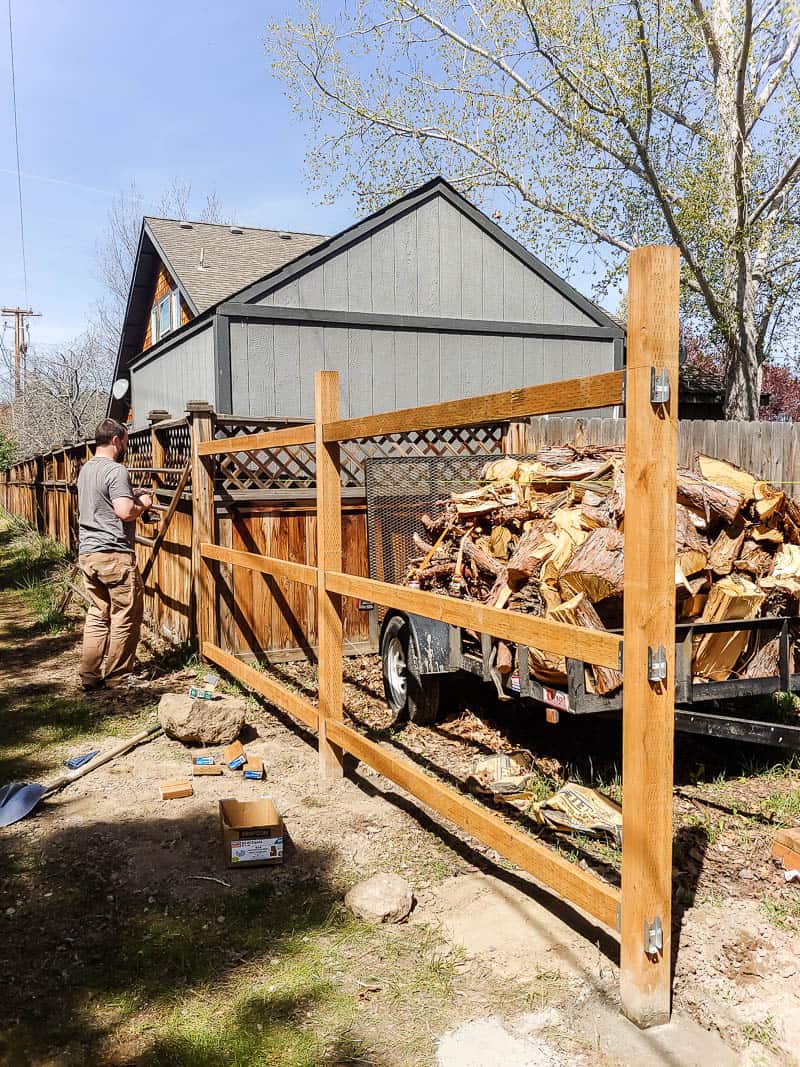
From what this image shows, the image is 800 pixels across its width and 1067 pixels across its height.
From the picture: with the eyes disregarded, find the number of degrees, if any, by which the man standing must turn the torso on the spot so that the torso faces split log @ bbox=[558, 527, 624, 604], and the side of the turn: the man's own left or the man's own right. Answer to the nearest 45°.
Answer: approximately 90° to the man's own right

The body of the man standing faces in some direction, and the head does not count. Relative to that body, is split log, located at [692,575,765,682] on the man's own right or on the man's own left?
on the man's own right

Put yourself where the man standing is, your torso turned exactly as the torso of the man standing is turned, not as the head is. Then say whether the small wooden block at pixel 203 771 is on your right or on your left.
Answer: on your right

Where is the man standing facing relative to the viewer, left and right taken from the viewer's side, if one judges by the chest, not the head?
facing away from the viewer and to the right of the viewer

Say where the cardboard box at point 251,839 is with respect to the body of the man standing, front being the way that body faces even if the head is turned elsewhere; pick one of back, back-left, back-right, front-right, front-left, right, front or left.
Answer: back-right

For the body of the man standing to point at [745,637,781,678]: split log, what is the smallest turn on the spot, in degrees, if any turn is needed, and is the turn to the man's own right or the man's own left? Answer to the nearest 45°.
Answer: approximately 90° to the man's own right

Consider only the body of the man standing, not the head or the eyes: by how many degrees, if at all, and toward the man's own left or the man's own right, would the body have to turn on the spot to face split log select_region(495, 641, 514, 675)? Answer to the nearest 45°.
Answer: approximately 90° to the man's own right

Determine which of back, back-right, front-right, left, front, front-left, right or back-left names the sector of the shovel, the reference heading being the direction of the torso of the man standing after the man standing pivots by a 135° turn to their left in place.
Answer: left
